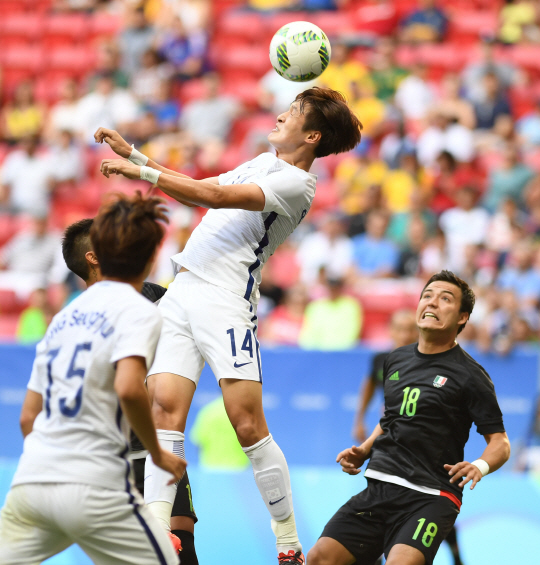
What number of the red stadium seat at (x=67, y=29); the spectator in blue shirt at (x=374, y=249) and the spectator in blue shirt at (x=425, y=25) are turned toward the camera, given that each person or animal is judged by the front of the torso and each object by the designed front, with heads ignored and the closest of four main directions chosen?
3

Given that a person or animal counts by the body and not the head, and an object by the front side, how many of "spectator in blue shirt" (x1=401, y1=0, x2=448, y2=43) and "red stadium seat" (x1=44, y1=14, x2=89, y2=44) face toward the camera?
2

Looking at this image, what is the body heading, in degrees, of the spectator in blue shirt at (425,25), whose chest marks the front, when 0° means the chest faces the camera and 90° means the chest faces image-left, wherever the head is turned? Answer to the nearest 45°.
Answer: approximately 0°

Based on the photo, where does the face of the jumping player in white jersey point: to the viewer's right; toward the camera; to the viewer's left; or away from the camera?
to the viewer's left

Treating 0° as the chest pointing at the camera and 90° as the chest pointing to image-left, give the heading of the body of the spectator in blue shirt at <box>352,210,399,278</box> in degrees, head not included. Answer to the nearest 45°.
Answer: approximately 0°

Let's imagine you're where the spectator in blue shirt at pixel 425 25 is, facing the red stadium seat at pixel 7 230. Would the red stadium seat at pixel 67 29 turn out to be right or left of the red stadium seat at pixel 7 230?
right

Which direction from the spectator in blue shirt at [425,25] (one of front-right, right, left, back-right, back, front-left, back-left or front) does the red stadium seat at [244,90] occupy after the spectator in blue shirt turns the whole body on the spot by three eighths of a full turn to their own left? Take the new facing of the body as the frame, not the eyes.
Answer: back-left

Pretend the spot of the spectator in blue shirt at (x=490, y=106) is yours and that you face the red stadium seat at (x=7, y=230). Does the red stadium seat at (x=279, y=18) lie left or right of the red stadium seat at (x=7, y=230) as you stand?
right

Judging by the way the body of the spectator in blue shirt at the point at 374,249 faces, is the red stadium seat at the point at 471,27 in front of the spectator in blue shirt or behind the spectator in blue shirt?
behind

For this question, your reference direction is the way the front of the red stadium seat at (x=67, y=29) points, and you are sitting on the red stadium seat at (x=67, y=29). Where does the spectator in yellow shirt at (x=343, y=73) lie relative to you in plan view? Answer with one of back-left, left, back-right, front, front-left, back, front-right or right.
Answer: front-left
